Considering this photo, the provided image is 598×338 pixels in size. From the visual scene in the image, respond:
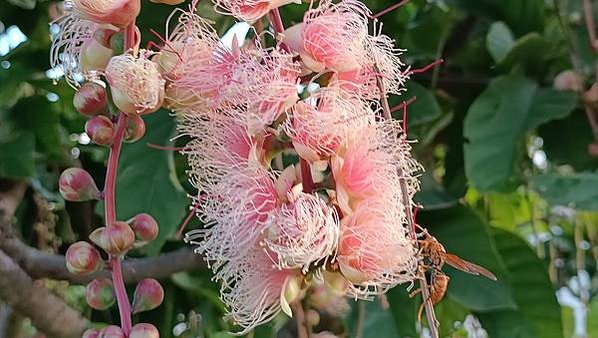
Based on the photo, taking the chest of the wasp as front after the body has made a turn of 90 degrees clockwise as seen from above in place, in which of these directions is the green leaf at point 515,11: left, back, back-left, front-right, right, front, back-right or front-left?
front

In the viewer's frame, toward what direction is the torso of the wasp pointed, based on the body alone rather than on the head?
to the viewer's left
